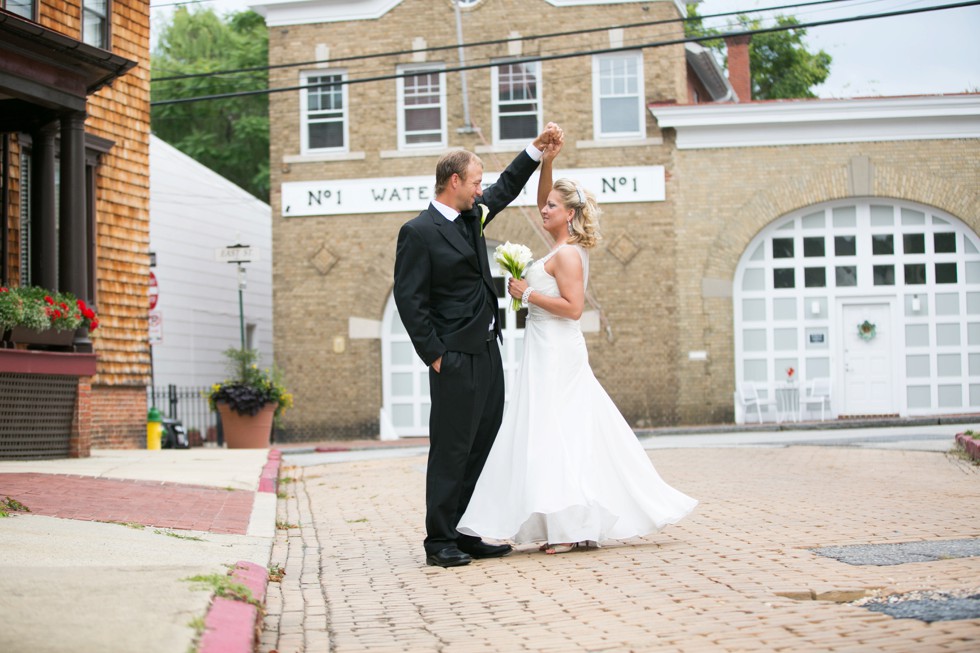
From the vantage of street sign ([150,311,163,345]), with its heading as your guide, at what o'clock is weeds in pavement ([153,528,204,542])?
The weeds in pavement is roughly at 12 o'clock from the street sign.

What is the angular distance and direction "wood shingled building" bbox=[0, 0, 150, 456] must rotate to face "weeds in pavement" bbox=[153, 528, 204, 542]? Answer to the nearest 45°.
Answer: approximately 45° to its right

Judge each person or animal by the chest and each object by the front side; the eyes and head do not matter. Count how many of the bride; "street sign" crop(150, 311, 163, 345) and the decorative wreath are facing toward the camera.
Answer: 2

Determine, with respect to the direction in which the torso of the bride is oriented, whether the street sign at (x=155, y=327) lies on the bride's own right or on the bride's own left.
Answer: on the bride's own right

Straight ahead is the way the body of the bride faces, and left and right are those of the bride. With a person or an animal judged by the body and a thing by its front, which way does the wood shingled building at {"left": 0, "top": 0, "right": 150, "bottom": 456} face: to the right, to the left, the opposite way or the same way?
the opposite way

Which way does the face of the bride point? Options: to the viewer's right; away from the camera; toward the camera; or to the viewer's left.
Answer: to the viewer's left

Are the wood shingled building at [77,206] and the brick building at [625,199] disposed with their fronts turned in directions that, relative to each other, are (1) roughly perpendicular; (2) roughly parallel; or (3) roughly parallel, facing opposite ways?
roughly perpendicular

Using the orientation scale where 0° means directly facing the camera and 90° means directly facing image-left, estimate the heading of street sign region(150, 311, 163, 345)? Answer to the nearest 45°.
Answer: approximately 0°

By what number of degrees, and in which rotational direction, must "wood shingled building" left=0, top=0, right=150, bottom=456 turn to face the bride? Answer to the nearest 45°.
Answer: approximately 45° to its right

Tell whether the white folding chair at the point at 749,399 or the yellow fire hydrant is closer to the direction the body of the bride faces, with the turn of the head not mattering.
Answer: the yellow fire hydrant

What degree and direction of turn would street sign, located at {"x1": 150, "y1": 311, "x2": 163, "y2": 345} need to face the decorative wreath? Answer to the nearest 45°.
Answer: approximately 90° to its left

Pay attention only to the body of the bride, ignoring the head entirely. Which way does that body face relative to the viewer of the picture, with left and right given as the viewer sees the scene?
facing to the left of the viewer
